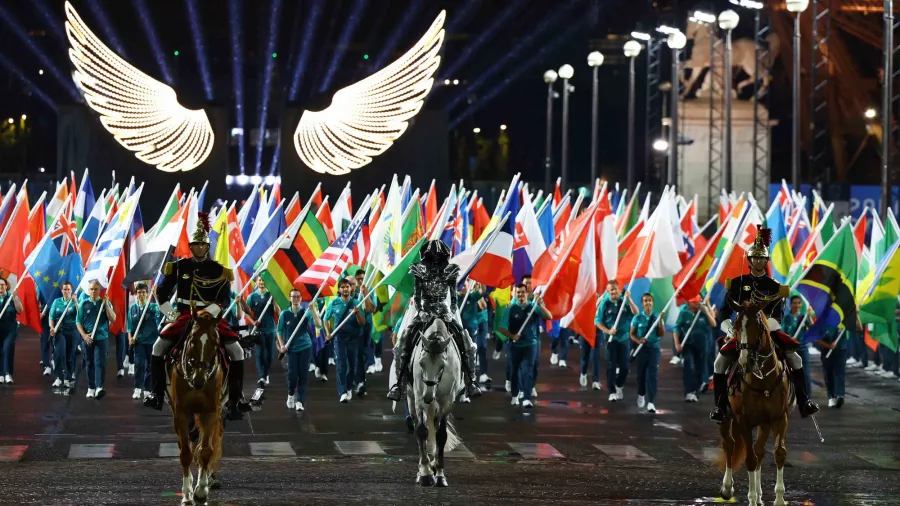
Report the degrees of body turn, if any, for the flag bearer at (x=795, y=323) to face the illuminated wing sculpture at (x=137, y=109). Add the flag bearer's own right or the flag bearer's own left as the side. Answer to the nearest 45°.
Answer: approximately 135° to the flag bearer's own right

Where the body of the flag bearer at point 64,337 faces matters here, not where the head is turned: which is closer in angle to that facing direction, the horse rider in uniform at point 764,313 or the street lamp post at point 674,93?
the horse rider in uniform

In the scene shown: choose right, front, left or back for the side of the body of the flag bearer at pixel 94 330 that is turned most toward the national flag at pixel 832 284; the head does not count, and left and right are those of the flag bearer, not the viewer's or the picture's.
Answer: left

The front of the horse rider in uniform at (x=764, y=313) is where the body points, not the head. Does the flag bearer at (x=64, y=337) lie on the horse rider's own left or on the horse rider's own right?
on the horse rider's own right

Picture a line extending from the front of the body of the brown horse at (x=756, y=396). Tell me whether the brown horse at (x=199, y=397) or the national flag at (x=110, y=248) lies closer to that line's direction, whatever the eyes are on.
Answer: the brown horse

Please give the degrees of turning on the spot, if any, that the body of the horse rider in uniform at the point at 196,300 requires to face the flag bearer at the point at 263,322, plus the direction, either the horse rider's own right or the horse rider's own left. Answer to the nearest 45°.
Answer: approximately 180°

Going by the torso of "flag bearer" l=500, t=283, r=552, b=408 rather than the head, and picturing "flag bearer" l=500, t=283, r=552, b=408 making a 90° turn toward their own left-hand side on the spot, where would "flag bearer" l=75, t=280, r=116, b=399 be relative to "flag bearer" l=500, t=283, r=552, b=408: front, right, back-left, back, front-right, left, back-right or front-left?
back

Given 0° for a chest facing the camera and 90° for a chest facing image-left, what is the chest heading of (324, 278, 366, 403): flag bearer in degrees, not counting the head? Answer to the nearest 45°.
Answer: approximately 0°

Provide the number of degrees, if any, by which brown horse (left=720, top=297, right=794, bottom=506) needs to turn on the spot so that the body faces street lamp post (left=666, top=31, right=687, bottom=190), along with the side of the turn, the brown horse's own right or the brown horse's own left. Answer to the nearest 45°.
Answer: approximately 180°

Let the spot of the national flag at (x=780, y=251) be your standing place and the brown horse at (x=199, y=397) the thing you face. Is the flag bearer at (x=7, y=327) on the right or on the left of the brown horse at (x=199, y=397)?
right

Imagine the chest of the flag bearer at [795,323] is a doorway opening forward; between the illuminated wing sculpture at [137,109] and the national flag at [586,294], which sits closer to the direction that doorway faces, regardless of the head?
the national flag
